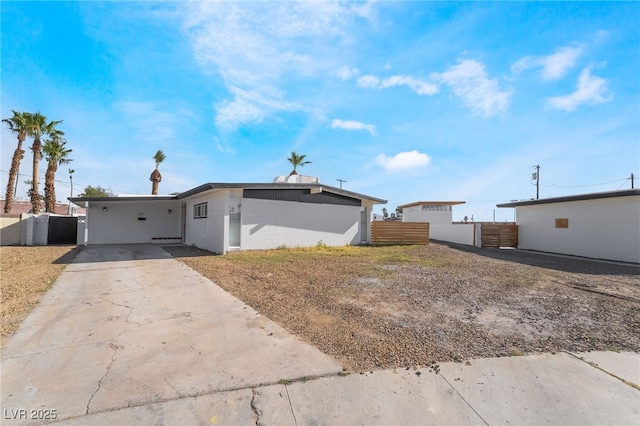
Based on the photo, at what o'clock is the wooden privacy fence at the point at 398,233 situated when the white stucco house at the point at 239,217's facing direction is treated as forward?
The wooden privacy fence is roughly at 9 o'clock from the white stucco house.

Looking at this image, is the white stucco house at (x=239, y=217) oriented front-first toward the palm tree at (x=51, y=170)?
no

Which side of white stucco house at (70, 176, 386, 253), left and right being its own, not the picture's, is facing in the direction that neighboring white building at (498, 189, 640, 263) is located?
left

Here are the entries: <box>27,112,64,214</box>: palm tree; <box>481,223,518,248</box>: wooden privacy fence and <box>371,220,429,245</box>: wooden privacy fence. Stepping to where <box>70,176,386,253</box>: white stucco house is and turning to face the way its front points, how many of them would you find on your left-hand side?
2

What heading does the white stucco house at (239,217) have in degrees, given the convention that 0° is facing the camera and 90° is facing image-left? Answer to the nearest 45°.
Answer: approximately 0°

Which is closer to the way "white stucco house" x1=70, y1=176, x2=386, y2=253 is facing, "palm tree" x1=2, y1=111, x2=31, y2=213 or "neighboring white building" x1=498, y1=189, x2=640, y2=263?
the neighboring white building

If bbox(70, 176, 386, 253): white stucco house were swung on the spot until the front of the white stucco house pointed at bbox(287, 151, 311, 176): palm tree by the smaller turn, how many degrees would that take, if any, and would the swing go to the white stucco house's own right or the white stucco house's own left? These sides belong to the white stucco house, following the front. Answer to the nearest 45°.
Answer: approximately 180°

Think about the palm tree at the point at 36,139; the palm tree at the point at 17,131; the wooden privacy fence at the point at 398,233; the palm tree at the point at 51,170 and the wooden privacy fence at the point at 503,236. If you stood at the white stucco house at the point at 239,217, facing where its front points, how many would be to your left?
2

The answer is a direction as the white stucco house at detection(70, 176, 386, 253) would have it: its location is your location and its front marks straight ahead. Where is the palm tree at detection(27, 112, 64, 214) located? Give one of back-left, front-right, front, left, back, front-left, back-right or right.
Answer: back-right

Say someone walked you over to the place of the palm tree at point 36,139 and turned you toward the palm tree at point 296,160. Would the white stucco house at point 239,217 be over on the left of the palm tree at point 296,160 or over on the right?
right

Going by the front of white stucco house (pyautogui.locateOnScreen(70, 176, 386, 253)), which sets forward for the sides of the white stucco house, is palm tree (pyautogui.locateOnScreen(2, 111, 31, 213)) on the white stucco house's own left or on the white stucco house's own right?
on the white stucco house's own right

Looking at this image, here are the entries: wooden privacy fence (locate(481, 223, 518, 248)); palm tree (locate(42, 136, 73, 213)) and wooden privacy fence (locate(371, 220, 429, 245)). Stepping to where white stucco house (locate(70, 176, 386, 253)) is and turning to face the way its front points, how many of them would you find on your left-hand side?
2

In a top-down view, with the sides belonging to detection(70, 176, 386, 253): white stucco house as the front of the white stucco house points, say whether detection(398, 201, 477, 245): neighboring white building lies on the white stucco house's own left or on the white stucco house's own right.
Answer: on the white stucco house's own left

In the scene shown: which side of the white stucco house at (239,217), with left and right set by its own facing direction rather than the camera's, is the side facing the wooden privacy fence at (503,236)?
left
